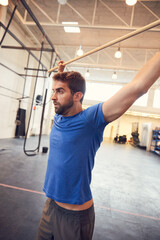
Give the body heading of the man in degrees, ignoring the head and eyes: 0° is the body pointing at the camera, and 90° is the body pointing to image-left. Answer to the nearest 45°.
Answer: approximately 45°
